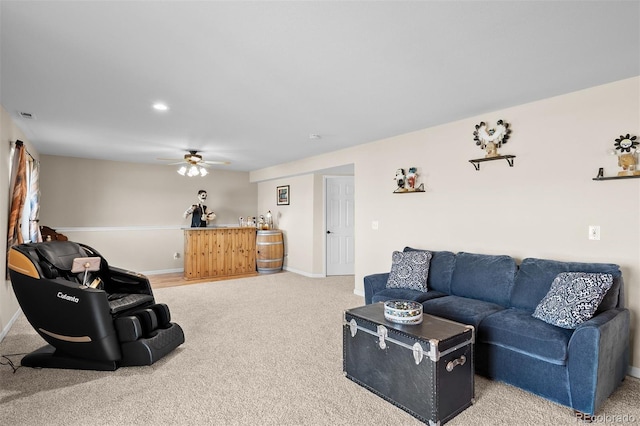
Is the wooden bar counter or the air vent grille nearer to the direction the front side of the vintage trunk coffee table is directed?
the air vent grille

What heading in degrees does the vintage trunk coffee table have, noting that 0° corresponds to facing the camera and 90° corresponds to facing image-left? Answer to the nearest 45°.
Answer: approximately 45°

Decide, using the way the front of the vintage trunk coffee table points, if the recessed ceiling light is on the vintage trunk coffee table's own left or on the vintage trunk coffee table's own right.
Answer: on the vintage trunk coffee table's own right

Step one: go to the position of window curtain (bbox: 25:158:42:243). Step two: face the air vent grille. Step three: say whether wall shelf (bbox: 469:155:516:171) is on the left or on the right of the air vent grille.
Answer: left

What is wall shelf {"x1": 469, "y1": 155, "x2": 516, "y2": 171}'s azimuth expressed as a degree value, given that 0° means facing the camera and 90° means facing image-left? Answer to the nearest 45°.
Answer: approximately 45°

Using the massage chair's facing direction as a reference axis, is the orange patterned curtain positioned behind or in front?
behind
